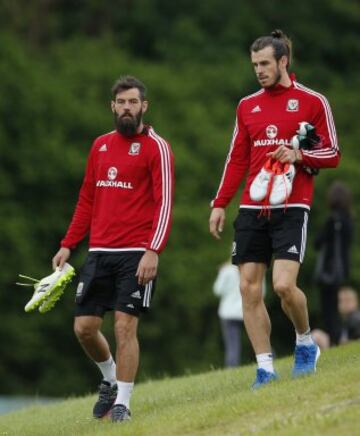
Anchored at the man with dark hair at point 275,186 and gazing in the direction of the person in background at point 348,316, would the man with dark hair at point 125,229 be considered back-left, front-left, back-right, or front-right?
back-left
